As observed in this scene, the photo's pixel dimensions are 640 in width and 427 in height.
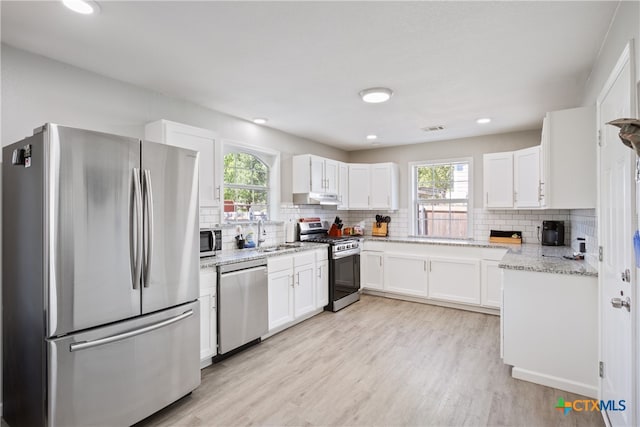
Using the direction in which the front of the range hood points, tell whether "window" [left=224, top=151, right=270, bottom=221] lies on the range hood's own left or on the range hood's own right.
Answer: on the range hood's own right

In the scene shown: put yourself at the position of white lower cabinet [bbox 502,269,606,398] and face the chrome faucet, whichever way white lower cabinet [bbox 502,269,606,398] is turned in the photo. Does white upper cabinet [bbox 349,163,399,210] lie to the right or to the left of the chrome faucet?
right

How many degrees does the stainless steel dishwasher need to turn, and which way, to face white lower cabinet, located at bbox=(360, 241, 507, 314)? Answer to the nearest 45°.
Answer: approximately 45° to its left

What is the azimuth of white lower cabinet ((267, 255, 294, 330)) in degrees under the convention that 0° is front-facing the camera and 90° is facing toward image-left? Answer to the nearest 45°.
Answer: approximately 315°

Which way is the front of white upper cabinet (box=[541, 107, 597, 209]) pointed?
to the viewer's left

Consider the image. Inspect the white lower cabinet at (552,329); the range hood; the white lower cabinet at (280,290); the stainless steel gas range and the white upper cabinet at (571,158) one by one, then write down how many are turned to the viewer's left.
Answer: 2

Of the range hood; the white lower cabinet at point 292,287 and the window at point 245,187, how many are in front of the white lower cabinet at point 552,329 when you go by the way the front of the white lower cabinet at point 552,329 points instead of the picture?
3

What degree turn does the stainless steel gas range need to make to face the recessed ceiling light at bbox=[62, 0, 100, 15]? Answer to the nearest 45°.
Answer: approximately 90° to its right

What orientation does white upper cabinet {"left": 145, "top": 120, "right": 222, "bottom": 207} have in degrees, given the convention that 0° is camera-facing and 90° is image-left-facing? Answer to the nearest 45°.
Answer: approximately 315°

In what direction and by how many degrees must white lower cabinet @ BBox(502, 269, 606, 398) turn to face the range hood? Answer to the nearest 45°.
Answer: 0° — it already faces it

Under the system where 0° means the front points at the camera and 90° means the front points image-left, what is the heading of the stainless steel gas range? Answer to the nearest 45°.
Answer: approximately 315°

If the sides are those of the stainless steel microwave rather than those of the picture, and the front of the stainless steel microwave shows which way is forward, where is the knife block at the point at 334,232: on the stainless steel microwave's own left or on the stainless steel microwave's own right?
on the stainless steel microwave's own left
